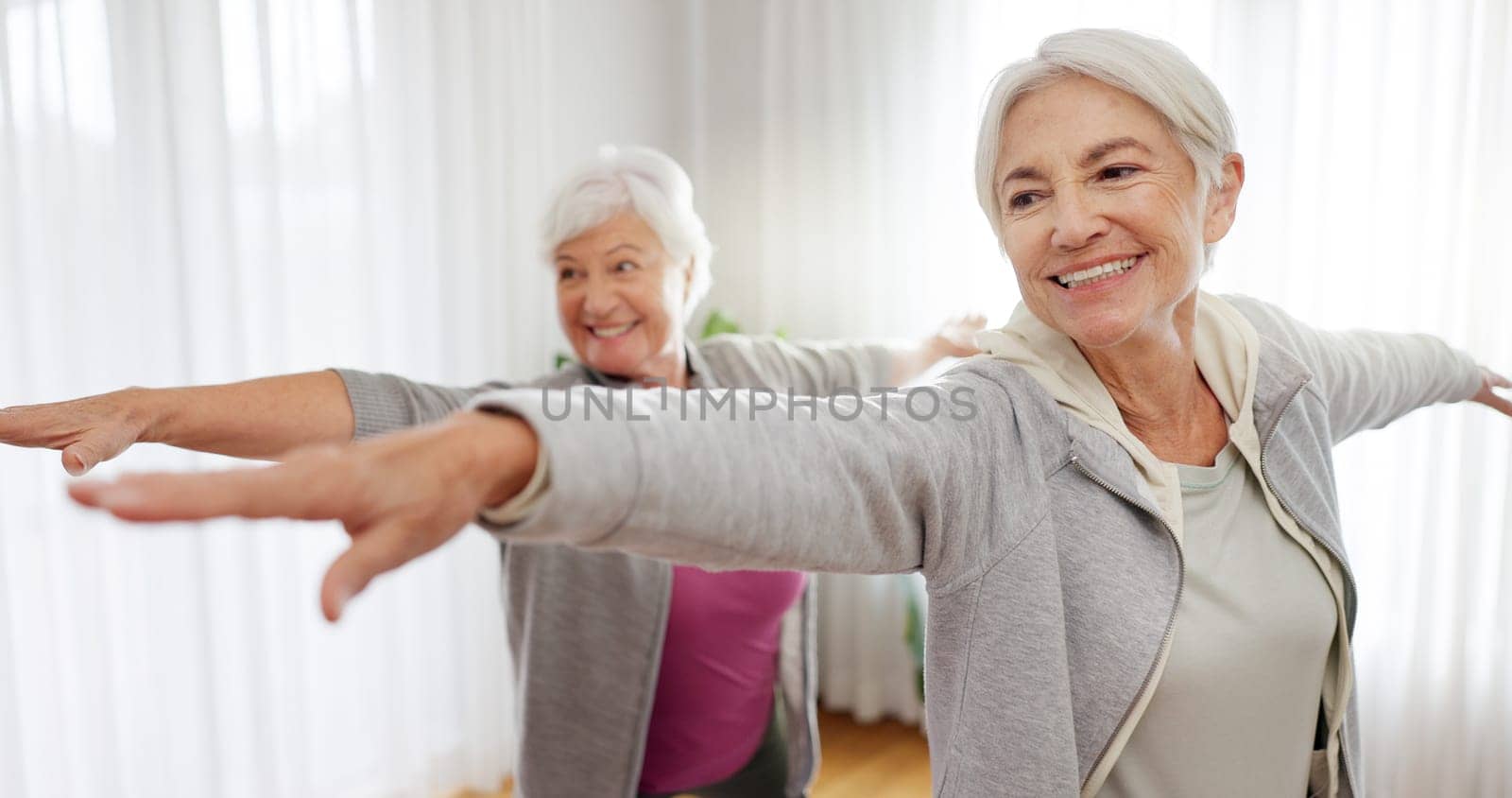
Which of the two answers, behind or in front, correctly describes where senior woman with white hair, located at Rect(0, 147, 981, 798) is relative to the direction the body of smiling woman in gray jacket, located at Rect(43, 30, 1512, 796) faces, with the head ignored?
behind

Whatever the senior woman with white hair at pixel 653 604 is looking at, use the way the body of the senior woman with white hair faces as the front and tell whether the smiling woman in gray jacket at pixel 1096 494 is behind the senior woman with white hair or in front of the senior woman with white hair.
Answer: in front

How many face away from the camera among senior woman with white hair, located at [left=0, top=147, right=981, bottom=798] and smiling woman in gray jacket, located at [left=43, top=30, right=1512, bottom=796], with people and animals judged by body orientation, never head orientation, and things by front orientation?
0

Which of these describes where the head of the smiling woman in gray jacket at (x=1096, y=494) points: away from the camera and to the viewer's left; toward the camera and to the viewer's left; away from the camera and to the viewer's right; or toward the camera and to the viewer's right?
toward the camera and to the viewer's left

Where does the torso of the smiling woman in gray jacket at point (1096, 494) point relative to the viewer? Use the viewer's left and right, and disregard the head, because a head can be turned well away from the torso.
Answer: facing the viewer and to the right of the viewer
